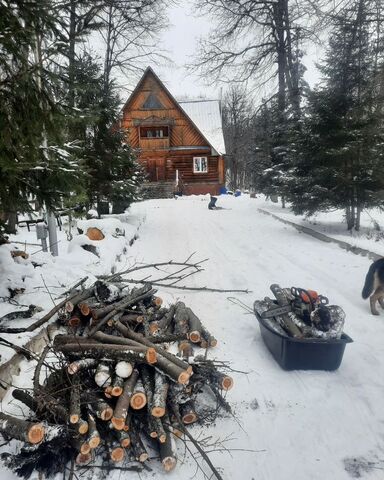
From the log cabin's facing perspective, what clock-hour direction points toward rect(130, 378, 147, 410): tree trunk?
The tree trunk is roughly at 12 o'clock from the log cabin.

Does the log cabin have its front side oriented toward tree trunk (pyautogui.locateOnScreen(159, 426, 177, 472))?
yes

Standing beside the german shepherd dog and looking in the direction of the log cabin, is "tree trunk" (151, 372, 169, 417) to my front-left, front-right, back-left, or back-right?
back-left

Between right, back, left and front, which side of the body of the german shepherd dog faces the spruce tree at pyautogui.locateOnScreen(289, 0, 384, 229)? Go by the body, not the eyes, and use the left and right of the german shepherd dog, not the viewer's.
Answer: left

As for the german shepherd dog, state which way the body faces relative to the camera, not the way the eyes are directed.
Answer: to the viewer's right

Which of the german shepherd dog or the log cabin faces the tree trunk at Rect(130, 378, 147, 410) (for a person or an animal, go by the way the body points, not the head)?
the log cabin

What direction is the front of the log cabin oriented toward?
toward the camera

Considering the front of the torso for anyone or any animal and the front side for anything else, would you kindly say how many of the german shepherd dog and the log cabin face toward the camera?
1

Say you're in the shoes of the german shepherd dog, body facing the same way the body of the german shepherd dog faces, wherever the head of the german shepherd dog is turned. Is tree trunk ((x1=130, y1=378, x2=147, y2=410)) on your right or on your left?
on your right

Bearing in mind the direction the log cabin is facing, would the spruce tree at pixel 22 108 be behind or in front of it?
in front

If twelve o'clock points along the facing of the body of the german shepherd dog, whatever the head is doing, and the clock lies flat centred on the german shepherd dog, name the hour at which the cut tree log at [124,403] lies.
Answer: The cut tree log is roughly at 4 o'clock from the german shepherd dog.

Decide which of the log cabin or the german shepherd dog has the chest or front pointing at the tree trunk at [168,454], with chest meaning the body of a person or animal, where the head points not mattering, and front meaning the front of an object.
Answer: the log cabin

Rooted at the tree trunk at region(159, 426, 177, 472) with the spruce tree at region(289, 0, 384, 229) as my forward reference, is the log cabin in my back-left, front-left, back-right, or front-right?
front-left

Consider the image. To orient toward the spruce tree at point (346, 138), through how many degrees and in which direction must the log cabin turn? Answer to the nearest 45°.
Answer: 0° — it already faces it

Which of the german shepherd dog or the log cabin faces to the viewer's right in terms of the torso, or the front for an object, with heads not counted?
the german shepherd dog
